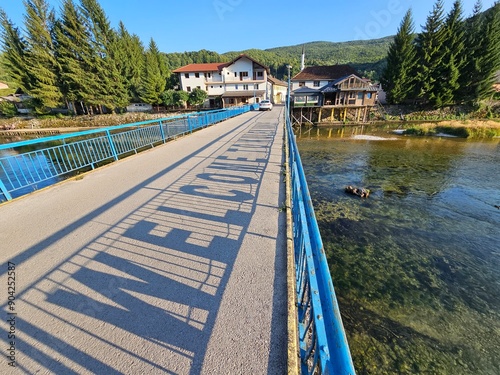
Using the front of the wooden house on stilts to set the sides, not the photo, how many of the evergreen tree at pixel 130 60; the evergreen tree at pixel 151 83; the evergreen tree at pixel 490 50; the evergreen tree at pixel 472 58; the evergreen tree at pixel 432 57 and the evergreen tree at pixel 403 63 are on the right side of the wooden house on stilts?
2

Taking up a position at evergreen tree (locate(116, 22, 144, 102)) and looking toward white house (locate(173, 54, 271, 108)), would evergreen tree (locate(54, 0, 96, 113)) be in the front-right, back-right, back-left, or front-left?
back-right

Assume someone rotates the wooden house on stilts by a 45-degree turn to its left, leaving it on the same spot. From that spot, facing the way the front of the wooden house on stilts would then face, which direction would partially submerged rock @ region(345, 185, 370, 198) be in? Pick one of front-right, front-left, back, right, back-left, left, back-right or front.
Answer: front-right

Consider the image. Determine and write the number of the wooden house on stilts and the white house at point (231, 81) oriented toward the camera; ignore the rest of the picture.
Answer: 2

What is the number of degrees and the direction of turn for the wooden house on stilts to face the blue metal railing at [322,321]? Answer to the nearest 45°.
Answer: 0° — it already faces it

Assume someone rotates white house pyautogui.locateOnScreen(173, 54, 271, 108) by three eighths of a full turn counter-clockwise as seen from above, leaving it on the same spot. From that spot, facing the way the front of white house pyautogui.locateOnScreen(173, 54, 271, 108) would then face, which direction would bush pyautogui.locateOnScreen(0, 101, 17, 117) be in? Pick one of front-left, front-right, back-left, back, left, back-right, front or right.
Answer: back-left

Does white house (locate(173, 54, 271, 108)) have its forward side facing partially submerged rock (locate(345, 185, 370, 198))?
yes

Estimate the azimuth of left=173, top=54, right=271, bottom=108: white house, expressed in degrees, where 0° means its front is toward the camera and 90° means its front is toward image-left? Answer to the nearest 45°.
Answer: approximately 0°

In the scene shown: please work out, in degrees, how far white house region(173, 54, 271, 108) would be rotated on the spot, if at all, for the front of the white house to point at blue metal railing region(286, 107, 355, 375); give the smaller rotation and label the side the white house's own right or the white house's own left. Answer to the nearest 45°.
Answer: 0° — it already faces it

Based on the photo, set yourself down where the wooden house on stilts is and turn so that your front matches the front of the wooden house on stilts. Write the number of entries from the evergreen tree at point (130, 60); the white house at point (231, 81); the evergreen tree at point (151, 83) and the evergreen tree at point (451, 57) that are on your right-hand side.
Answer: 3

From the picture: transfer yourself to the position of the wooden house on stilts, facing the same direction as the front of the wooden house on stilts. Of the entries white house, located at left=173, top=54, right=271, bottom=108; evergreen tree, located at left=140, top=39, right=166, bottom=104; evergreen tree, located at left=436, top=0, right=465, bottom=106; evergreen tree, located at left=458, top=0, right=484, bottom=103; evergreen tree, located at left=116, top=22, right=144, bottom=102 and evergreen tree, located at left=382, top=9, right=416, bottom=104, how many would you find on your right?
3

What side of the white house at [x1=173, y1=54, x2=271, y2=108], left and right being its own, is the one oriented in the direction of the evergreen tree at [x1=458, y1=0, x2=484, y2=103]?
left

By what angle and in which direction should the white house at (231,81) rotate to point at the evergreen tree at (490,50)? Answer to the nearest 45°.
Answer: approximately 45° to its left
